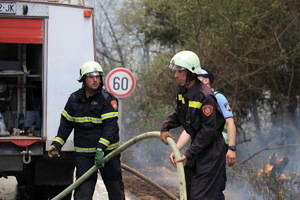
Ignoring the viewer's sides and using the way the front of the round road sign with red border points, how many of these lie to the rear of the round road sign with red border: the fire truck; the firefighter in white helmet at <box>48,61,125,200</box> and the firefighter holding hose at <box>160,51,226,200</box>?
0

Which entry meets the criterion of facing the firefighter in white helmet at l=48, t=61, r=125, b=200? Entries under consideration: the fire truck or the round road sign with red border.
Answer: the round road sign with red border

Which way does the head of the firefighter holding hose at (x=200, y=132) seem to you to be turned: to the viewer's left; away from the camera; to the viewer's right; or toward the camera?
to the viewer's left

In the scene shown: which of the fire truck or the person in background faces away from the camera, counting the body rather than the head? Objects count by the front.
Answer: the fire truck

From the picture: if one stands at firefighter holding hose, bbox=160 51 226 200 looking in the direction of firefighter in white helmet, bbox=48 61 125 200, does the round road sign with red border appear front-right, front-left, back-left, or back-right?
front-right

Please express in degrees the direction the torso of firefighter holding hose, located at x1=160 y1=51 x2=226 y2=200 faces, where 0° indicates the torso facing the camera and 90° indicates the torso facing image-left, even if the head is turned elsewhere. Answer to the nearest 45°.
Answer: approximately 45°

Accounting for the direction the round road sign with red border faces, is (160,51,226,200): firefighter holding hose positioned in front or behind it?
in front

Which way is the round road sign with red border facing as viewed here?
toward the camera

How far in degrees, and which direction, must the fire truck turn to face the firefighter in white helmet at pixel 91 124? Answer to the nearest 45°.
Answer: approximately 135° to its right

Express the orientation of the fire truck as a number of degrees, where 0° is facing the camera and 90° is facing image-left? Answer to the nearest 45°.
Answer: approximately 180°

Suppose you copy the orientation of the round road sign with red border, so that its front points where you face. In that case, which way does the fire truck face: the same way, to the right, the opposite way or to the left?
the opposite way

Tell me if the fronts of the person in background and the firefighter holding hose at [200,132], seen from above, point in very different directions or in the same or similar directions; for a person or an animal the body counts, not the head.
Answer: same or similar directions

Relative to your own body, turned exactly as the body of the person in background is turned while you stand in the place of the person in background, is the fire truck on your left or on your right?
on your right

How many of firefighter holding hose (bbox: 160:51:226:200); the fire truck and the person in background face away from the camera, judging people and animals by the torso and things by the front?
1

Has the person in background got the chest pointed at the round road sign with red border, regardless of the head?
no
